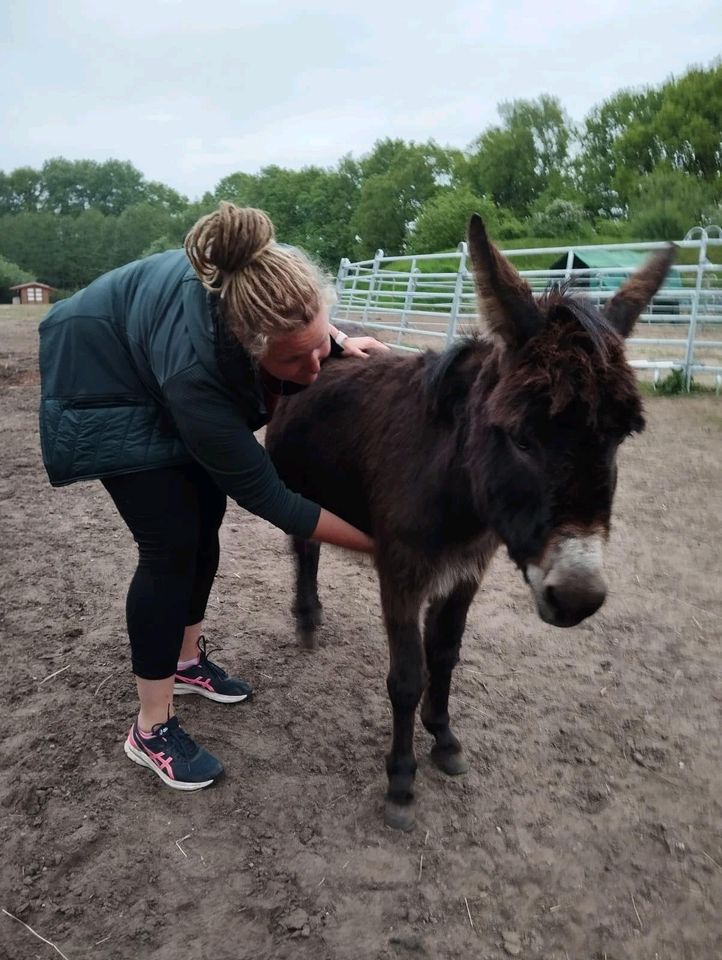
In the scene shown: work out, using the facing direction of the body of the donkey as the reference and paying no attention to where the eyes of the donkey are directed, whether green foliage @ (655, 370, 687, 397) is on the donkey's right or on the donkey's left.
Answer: on the donkey's left

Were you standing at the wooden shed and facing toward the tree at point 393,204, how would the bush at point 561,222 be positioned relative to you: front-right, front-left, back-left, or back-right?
front-right

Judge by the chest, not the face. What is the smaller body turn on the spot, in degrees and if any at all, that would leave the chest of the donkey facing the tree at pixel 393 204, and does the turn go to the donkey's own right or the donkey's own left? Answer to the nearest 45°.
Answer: approximately 135° to the donkey's own left

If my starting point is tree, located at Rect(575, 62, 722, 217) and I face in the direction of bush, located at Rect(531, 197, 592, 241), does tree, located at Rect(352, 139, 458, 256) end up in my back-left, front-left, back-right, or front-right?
front-right

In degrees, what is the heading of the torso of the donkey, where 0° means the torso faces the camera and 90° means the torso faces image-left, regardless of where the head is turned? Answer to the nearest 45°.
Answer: approximately 315°

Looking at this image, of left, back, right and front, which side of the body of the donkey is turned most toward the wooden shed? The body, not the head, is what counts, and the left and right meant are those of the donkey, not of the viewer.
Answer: back

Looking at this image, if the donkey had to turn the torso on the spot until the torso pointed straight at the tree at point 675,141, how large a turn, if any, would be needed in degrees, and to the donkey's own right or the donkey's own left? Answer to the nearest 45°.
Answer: approximately 135° to the donkey's own left

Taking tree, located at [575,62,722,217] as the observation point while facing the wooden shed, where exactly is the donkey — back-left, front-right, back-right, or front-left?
front-left

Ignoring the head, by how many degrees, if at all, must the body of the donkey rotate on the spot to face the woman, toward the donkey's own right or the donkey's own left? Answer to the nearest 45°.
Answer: approximately 135° to the donkey's own right

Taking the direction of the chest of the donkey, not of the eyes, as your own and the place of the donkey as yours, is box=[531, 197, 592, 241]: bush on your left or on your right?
on your left
